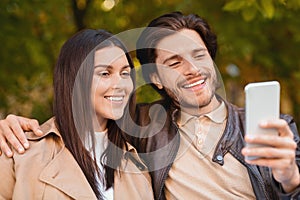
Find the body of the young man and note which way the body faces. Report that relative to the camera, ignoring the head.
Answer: toward the camera

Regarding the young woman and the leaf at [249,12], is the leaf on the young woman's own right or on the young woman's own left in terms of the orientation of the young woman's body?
on the young woman's own left

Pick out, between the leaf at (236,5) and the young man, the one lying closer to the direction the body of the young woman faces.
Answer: the young man

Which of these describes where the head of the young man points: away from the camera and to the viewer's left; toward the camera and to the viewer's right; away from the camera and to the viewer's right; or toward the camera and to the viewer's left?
toward the camera and to the viewer's right

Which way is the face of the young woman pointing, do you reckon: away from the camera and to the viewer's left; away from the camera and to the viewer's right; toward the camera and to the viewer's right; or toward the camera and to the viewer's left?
toward the camera and to the viewer's right

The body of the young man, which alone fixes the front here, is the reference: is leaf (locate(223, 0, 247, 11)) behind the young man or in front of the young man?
behind

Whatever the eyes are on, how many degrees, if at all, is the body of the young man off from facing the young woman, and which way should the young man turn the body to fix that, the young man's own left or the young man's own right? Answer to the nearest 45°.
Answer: approximately 90° to the young man's own right

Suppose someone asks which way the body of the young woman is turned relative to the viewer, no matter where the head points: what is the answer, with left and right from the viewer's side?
facing the viewer and to the right of the viewer

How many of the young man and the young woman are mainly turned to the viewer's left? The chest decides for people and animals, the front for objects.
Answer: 0

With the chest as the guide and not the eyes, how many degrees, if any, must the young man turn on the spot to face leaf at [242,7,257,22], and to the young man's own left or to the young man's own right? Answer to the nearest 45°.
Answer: approximately 135° to the young man's own left
